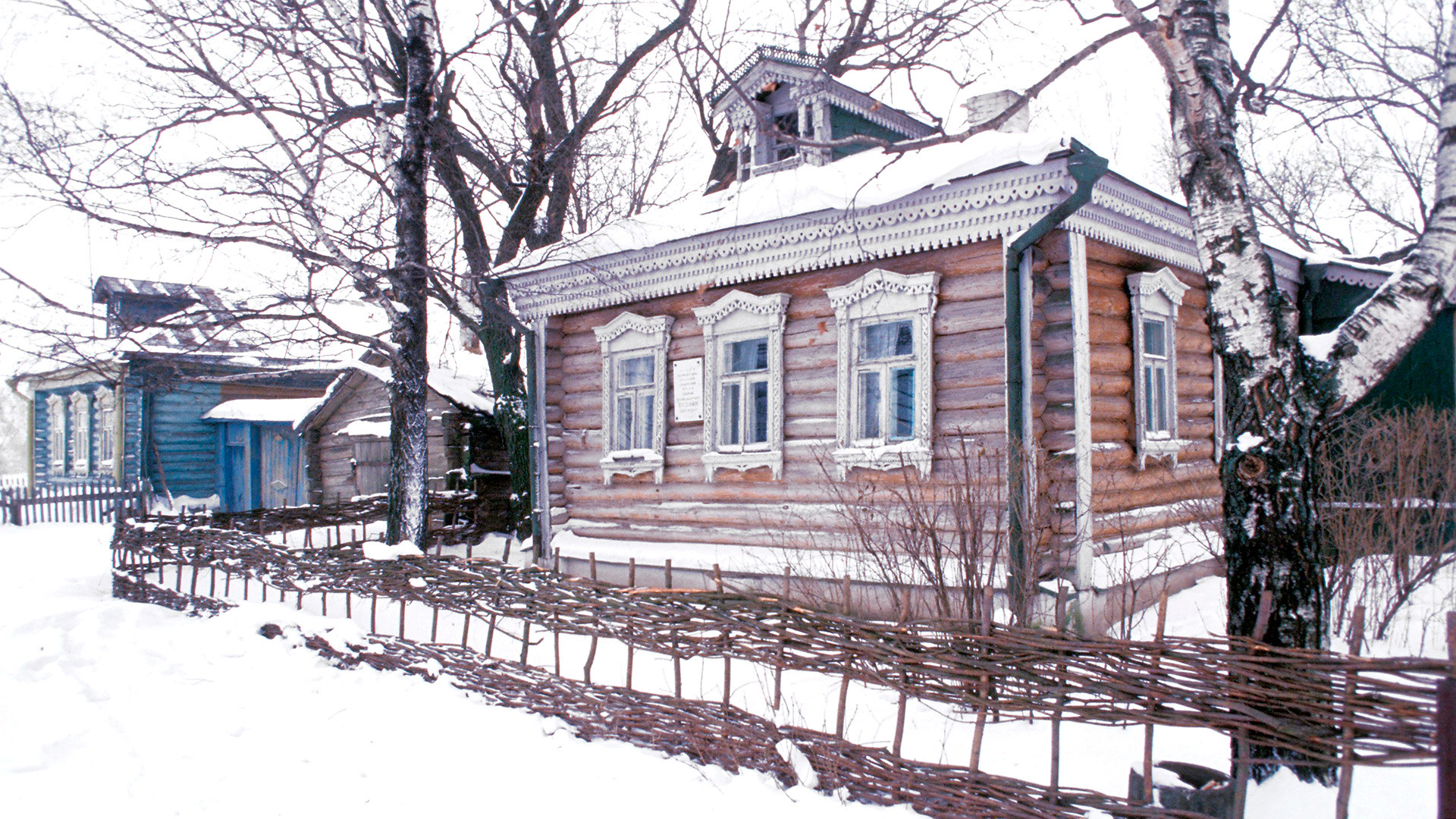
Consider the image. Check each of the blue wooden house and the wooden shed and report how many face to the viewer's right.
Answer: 0

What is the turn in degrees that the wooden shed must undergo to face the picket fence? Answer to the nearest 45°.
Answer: approximately 90° to its right

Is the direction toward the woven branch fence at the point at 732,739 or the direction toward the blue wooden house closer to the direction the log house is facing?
the woven branch fence

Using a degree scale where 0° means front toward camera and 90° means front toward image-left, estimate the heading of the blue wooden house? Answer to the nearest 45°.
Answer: approximately 45°

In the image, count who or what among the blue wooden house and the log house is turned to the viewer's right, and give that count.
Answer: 0

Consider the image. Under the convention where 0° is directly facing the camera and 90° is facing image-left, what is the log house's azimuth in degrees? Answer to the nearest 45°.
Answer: approximately 45°
